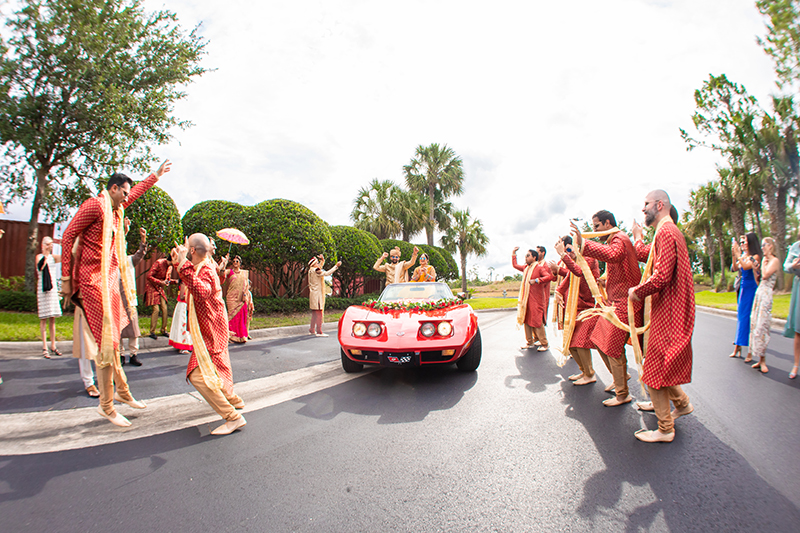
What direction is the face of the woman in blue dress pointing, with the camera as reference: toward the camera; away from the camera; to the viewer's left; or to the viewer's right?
to the viewer's left

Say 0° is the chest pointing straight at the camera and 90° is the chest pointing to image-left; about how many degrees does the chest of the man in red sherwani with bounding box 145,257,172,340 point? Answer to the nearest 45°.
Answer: approximately 315°

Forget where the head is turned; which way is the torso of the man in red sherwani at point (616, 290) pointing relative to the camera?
to the viewer's left

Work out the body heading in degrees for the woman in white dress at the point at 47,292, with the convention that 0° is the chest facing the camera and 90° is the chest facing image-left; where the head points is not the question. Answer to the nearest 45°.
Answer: approximately 315°

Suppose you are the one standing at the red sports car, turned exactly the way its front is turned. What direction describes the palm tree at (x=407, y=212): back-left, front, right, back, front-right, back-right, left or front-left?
back

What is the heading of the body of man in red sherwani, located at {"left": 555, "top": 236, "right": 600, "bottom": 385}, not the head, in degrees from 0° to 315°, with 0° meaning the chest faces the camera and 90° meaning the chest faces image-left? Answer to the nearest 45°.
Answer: approximately 90°

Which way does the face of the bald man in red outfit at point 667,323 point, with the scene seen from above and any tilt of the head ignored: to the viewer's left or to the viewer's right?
to the viewer's left

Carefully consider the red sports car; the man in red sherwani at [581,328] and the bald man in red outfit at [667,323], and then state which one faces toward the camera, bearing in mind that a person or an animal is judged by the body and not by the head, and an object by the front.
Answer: the red sports car

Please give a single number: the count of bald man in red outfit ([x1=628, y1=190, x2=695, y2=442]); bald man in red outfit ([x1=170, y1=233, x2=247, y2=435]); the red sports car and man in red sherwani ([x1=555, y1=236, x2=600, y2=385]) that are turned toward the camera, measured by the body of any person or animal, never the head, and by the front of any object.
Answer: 1

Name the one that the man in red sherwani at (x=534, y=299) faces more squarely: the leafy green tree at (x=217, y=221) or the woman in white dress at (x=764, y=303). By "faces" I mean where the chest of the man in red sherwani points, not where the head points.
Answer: the leafy green tree

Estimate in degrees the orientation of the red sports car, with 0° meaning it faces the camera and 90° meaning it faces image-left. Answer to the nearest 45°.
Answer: approximately 0°

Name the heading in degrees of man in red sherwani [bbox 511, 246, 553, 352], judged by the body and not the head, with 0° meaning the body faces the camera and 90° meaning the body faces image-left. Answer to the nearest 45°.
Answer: approximately 45°

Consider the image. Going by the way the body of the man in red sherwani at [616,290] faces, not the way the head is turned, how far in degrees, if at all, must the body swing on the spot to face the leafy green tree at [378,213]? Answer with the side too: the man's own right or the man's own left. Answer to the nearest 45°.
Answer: approximately 45° to the man's own right

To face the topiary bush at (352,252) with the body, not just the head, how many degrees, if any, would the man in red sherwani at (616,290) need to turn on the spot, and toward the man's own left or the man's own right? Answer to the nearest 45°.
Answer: approximately 45° to the man's own right

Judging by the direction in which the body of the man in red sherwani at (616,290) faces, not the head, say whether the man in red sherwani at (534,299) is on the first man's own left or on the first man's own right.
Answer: on the first man's own right

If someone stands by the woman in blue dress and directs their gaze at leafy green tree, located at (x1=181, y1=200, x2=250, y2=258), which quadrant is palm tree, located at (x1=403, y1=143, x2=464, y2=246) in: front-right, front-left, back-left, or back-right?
front-right

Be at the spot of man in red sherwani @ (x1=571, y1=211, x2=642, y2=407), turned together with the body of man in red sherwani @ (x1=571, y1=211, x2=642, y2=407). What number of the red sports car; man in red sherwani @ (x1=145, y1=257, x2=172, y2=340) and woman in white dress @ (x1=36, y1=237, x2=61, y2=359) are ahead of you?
3
